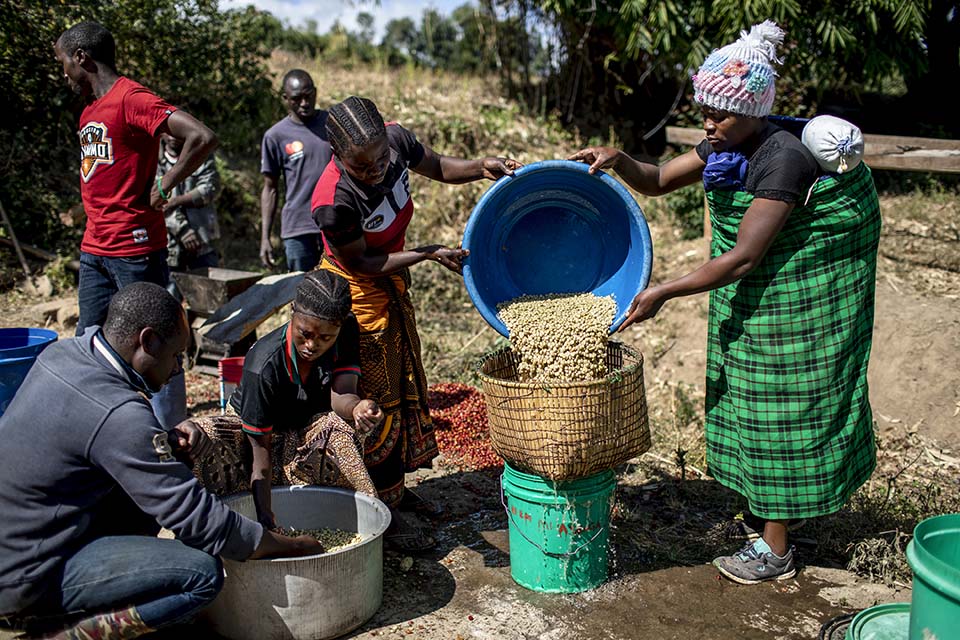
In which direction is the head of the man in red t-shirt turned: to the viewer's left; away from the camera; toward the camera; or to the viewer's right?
to the viewer's left

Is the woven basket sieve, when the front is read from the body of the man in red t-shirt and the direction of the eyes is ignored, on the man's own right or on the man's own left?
on the man's own left

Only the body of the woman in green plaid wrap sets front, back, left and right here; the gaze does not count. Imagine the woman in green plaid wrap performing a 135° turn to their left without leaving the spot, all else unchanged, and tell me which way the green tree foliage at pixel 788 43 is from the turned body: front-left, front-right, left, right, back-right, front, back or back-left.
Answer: back-left

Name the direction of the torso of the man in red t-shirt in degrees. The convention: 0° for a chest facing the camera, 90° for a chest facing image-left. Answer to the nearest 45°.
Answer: approximately 45°

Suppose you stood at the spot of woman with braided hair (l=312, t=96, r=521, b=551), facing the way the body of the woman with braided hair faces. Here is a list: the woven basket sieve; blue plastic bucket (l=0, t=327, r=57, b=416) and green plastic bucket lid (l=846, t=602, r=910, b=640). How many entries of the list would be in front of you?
2

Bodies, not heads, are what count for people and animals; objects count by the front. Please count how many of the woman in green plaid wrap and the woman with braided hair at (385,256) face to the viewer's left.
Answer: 1

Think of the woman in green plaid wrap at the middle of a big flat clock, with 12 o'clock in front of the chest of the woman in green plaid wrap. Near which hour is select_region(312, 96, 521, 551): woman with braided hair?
The woman with braided hair is roughly at 12 o'clock from the woman in green plaid wrap.

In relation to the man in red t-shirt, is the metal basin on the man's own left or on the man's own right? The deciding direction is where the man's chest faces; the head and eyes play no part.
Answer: on the man's own left

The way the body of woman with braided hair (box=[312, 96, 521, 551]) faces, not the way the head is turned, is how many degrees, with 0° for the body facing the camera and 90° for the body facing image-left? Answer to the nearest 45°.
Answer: approximately 315°

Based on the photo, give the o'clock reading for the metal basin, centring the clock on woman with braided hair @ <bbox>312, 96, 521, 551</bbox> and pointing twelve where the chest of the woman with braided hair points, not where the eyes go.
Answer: The metal basin is roughly at 2 o'clock from the woman with braided hair.

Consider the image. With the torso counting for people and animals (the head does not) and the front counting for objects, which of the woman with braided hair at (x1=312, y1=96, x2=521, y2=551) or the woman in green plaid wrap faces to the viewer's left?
the woman in green plaid wrap

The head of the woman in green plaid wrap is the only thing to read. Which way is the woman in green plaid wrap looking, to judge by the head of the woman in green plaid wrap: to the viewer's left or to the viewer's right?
to the viewer's left

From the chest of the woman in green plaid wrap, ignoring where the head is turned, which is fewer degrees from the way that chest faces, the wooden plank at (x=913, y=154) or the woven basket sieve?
the woven basket sieve

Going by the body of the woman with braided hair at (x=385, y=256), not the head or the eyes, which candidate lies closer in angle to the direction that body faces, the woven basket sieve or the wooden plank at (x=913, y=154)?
the woven basket sieve

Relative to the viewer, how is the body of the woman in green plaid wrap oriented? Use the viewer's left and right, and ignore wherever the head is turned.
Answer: facing to the left of the viewer
